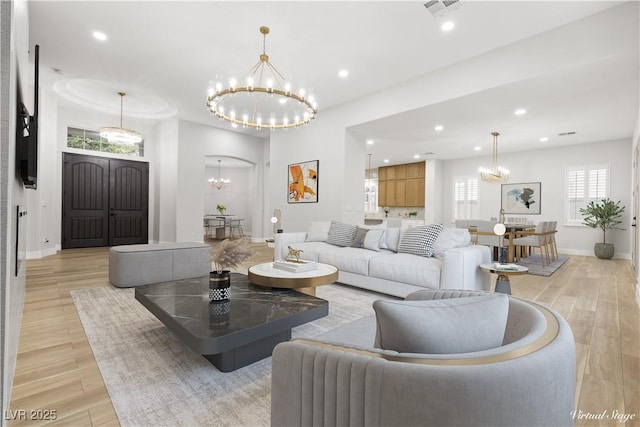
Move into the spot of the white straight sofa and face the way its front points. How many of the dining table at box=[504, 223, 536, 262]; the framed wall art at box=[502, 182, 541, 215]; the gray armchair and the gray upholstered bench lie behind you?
2

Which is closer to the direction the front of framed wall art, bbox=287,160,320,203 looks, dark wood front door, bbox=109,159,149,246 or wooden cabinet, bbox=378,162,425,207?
the dark wood front door

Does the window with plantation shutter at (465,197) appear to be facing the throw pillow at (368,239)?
yes

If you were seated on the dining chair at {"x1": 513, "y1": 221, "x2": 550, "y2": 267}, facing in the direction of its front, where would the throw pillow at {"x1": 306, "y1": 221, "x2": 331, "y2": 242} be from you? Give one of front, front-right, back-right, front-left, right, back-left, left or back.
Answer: left

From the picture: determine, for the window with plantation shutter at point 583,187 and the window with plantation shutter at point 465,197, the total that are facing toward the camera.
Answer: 2

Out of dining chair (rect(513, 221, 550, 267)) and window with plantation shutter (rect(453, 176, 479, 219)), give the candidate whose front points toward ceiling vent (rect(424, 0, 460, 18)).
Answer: the window with plantation shutter

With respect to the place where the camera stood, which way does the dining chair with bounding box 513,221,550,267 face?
facing away from the viewer and to the left of the viewer

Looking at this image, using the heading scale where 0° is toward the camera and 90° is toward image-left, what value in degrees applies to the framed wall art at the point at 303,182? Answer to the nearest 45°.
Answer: approximately 45°

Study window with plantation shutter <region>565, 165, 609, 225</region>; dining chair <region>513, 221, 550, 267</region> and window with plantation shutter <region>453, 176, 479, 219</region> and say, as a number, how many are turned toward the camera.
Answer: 2

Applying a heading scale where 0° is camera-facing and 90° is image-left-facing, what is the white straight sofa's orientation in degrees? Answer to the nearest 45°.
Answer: approximately 45°

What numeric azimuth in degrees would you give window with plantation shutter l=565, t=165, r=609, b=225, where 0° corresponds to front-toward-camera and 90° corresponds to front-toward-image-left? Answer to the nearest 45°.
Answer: approximately 0°

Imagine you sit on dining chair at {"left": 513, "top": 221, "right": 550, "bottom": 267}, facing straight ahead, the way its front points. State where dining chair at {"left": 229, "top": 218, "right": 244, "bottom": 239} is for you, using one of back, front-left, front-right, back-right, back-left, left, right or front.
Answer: front-left

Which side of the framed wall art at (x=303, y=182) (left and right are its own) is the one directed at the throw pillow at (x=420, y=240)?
left

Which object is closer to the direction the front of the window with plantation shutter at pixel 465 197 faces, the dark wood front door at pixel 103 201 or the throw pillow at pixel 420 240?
the throw pillow

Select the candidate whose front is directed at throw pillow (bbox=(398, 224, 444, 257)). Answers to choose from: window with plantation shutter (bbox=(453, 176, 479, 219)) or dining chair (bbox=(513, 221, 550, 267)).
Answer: the window with plantation shutter

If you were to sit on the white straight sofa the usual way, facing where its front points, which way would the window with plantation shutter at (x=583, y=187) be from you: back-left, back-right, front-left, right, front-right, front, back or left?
back
